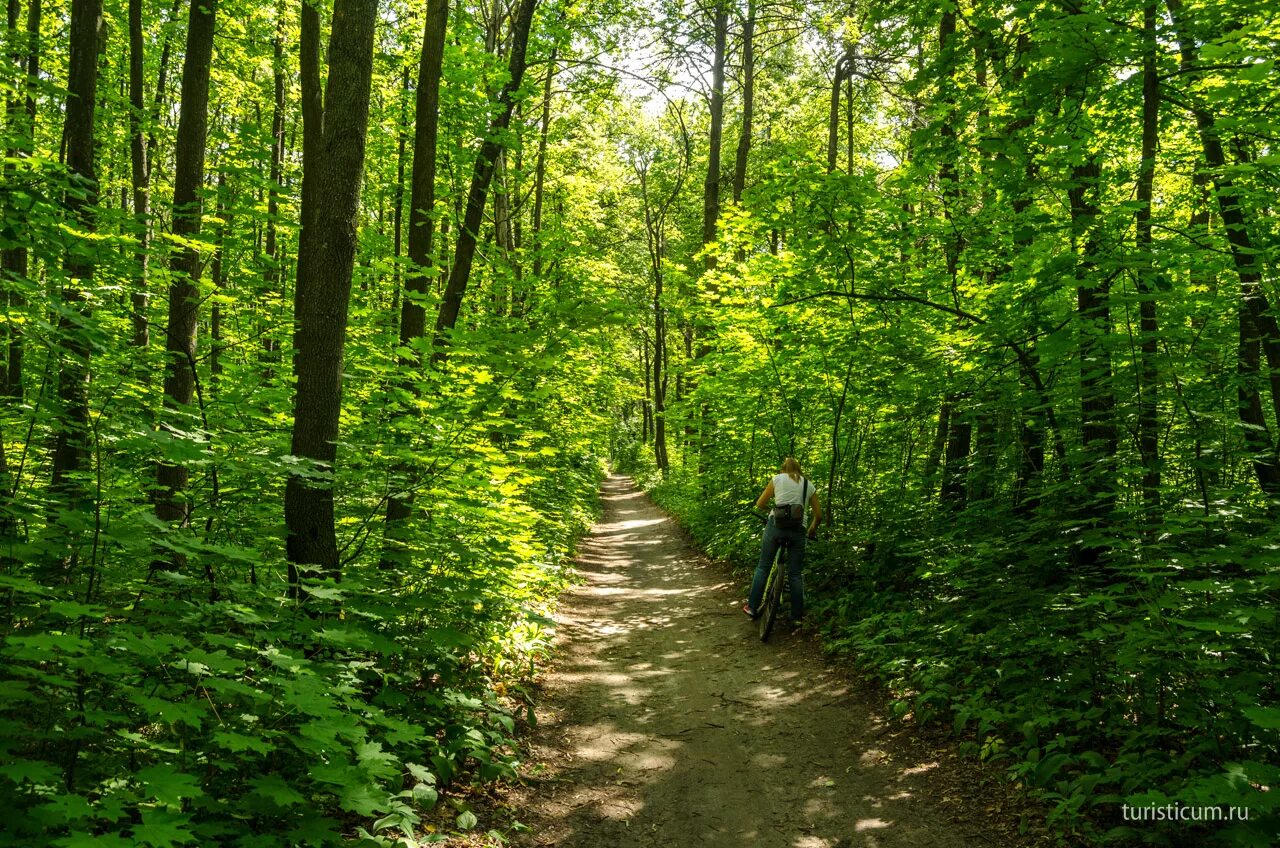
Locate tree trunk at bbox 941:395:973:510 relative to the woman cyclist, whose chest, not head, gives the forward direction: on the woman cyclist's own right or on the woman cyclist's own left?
on the woman cyclist's own right

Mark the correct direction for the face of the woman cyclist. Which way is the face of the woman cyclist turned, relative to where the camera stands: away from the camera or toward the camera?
away from the camera

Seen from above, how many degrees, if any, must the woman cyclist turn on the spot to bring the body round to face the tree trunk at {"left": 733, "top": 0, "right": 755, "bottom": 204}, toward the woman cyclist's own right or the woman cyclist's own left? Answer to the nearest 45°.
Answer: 0° — they already face it

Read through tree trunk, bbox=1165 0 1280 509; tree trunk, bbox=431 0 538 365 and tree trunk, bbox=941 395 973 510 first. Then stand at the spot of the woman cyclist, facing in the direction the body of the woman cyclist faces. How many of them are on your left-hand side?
1

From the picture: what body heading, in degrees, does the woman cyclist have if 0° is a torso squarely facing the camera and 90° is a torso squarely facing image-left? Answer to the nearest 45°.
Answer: approximately 180°
